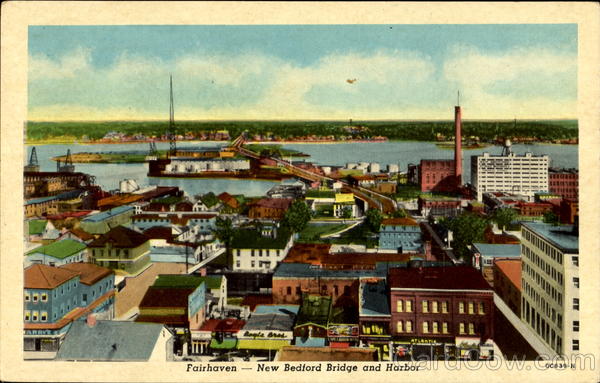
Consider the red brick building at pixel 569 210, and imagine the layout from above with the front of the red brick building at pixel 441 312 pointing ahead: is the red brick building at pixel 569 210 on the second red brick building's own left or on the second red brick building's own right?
on the second red brick building's own left

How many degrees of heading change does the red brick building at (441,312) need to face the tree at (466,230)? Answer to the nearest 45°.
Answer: approximately 180°

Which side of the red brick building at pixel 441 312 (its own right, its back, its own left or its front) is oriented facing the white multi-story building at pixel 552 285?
left

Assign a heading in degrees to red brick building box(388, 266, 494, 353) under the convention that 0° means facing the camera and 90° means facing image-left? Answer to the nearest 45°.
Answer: approximately 0°

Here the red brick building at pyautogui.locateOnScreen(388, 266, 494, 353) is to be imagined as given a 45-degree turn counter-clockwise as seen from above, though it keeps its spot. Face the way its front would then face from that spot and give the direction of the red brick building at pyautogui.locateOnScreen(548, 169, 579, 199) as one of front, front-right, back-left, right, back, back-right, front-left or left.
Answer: left
